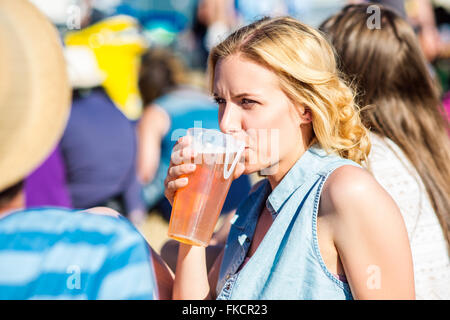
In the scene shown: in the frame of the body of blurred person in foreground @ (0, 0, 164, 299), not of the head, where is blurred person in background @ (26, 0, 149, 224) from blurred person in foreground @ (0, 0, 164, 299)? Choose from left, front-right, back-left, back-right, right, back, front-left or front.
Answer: front

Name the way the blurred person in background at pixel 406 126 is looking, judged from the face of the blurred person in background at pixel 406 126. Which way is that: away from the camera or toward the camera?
away from the camera

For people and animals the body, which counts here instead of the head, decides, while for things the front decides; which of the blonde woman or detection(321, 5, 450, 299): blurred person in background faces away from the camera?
the blurred person in background

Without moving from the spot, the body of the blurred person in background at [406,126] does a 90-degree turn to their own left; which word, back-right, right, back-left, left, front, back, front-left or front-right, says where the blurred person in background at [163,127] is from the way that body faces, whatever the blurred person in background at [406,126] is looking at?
front-right

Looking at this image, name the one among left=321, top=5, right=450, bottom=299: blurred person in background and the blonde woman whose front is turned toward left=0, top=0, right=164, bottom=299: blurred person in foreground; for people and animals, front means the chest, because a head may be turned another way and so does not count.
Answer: the blonde woman

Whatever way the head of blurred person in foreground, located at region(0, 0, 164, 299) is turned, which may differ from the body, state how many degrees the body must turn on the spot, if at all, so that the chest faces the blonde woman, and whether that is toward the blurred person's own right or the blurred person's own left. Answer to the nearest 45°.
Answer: approximately 45° to the blurred person's own right

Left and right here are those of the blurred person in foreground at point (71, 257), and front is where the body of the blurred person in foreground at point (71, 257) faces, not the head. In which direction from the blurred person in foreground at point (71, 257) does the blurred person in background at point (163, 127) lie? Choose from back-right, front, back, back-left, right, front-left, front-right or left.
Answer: front

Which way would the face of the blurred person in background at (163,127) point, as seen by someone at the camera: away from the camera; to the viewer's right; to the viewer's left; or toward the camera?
away from the camera

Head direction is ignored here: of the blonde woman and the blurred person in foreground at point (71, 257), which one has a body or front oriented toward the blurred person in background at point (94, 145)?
the blurred person in foreground at point (71, 257)

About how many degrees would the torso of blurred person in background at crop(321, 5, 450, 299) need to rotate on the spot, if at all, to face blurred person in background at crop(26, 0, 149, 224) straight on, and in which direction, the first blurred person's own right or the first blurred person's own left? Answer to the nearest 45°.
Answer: approximately 45° to the first blurred person's own left

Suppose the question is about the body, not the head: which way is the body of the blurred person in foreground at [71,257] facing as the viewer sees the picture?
away from the camera

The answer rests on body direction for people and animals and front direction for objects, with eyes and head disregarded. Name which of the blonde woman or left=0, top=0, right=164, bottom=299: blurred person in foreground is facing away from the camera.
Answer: the blurred person in foreground

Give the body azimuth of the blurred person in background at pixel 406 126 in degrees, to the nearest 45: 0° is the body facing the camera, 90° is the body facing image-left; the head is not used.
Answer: approximately 180°

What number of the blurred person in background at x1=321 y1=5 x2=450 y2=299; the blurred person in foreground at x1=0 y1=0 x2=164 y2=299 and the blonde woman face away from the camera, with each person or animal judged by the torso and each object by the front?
2

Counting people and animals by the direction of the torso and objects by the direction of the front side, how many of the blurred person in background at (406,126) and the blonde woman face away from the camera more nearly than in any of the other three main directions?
1
